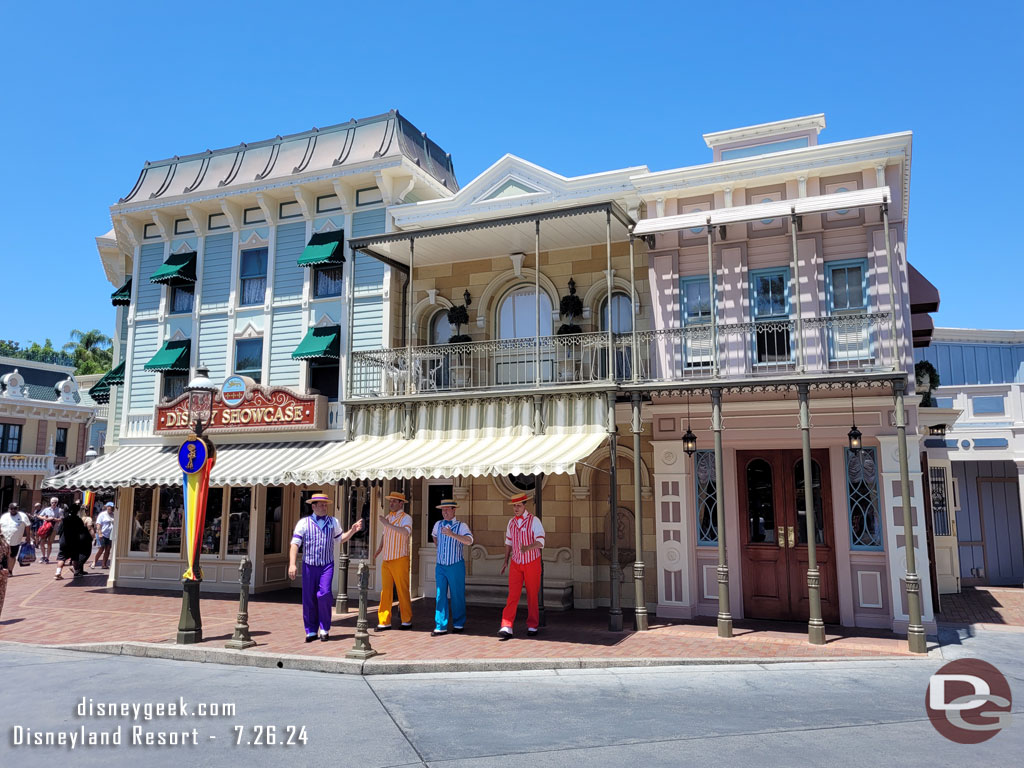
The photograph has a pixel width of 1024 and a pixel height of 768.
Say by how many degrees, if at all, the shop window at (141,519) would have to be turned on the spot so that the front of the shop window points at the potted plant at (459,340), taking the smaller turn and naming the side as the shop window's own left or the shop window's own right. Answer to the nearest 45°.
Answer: approximately 90° to the shop window's own left

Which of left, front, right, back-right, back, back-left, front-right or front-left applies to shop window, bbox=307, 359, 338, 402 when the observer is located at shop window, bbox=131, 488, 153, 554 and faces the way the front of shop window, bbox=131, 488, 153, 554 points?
left

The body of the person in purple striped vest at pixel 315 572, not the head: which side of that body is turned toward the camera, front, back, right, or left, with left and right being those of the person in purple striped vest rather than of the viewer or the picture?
front

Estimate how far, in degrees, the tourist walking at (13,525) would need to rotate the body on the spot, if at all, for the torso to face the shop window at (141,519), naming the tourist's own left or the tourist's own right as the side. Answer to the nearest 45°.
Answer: approximately 45° to the tourist's own left

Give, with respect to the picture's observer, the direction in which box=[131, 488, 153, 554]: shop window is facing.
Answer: facing the viewer and to the left of the viewer

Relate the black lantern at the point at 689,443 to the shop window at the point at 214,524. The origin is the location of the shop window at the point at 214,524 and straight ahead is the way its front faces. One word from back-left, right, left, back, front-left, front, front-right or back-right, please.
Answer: left

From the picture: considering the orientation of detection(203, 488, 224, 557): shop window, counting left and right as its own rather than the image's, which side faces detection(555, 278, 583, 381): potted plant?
left

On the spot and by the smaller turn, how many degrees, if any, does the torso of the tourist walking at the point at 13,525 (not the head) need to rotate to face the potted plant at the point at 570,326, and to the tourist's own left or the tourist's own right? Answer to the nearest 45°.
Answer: approximately 45° to the tourist's own left

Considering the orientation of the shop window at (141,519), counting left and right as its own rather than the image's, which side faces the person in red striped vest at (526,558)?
left

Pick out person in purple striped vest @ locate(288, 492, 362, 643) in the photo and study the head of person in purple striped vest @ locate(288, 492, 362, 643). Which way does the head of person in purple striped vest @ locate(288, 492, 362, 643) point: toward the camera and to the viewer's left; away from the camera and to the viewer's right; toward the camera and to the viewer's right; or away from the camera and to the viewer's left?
toward the camera and to the viewer's right

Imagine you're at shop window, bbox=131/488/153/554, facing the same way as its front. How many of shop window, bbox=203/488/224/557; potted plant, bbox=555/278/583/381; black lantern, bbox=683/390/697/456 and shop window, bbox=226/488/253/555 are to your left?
4

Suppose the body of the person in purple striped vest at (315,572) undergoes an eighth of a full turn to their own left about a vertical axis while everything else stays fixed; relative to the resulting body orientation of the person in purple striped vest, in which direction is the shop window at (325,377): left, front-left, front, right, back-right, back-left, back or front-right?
back-left

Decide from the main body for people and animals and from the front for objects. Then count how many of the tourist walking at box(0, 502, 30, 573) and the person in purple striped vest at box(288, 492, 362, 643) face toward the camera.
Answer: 2

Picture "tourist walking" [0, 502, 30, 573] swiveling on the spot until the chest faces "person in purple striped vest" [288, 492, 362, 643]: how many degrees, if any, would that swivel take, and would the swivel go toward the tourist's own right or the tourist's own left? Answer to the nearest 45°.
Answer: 0° — they already face them

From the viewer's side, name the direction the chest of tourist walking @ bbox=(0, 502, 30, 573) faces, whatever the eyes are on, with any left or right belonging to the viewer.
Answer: facing the viewer
